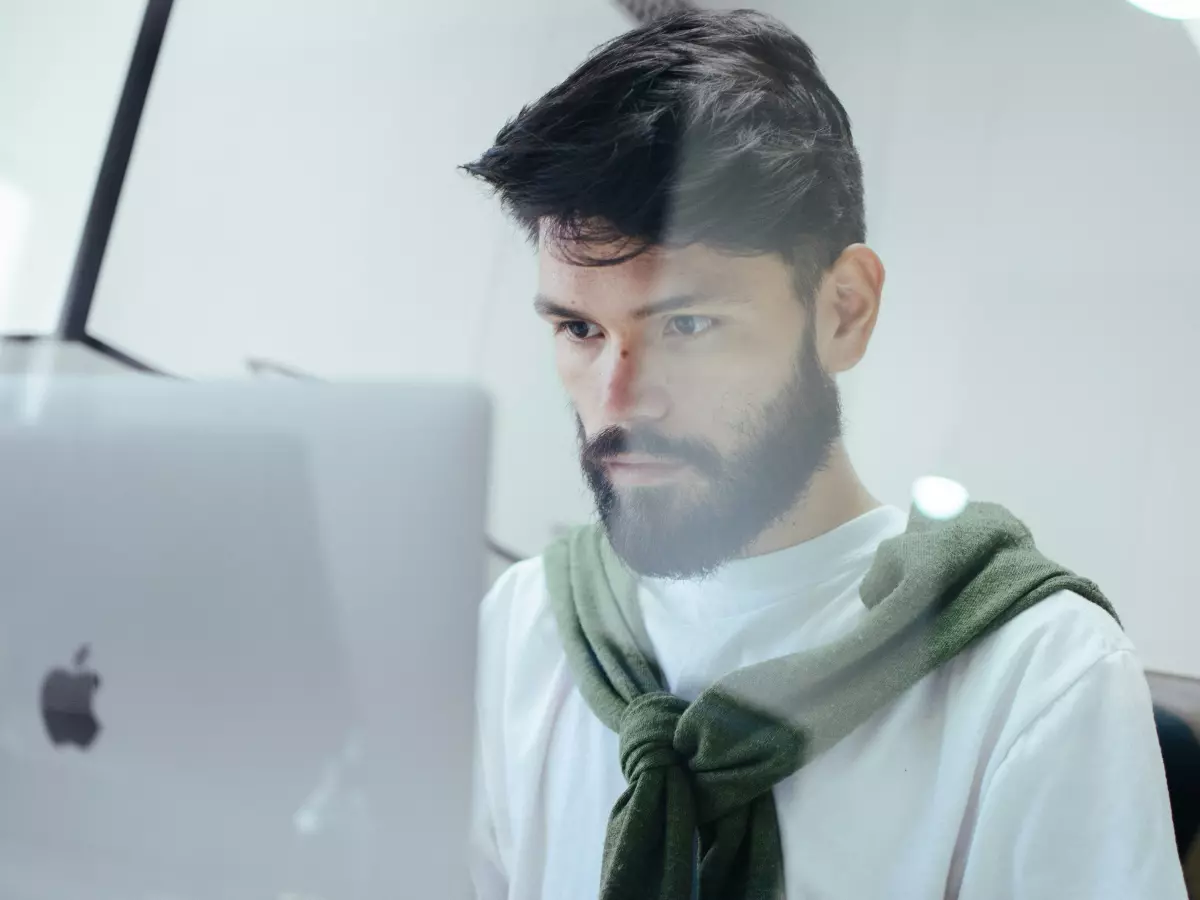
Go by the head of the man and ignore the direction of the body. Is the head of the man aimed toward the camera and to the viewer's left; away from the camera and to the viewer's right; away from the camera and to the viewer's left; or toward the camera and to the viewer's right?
toward the camera and to the viewer's left

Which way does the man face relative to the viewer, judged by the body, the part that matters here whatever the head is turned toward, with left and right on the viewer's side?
facing the viewer and to the left of the viewer
